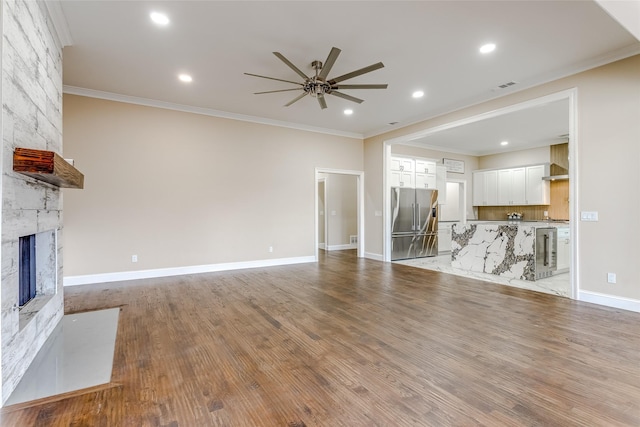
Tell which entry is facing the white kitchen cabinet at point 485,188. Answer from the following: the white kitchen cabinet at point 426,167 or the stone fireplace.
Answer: the stone fireplace

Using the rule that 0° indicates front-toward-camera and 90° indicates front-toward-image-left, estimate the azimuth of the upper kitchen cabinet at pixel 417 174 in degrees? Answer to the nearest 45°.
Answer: approximately 315°

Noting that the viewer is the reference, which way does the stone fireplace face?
facing to the right of the viewer

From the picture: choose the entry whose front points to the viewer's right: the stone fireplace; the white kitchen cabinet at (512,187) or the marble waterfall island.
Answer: the stone fireplace

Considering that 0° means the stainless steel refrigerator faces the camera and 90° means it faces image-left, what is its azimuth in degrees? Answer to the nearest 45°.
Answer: approximately 315°

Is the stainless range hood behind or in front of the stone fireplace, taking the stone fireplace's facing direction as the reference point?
in front

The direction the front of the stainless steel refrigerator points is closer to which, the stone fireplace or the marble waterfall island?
the marble waterfall island

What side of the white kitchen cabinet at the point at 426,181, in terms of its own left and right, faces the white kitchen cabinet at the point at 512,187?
left

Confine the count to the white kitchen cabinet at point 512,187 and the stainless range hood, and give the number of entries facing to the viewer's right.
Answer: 0

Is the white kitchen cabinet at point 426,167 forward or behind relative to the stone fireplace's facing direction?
forward

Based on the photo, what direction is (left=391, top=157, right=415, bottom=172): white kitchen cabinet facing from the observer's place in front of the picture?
facing the viewer and to the right of the viewer

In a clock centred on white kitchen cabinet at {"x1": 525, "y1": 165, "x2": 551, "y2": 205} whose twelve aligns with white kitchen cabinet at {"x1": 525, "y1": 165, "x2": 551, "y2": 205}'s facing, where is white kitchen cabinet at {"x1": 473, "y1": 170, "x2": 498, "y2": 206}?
white kitchen cabinet at {"x1": 473, "y1": 170, "x2": 498, "y2": 206} is roughly at 2 o'clock from white kitchen cabinet at {"x1": 525, "y1": 165, "x2": 551, "y2": 205}.

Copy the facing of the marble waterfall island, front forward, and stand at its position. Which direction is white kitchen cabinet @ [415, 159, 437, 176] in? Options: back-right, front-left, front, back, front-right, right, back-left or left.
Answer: right
